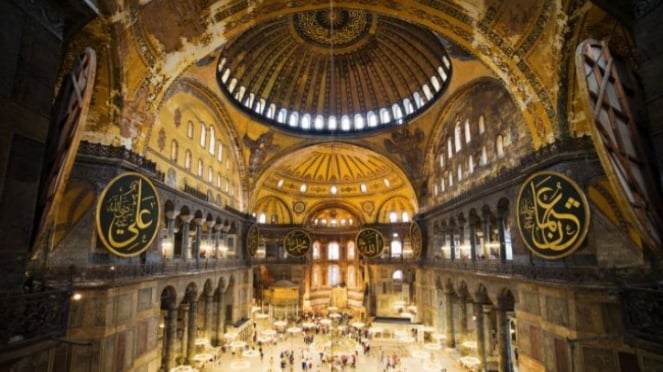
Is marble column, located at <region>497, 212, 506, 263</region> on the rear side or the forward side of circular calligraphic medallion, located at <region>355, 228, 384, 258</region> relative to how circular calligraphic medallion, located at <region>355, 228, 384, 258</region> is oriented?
on the forward side

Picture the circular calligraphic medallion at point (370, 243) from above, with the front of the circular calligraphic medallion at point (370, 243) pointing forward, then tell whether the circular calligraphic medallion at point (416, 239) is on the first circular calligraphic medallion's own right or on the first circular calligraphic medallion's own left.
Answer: on the first circular calligraphic medallion's own left

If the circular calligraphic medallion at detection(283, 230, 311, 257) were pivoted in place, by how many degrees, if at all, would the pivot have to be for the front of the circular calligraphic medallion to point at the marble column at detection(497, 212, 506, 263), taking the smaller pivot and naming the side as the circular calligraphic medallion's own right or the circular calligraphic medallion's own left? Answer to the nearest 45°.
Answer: approximately 45° to the circular calligraphic medallion's own left

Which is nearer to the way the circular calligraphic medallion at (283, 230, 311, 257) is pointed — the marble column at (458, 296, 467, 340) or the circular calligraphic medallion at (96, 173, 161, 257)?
the circular calligraphic medallion

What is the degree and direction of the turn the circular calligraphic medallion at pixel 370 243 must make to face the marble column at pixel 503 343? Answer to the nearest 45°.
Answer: approximately 45° to its left

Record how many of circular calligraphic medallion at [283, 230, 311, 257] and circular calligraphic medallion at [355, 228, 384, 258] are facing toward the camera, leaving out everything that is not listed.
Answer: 2

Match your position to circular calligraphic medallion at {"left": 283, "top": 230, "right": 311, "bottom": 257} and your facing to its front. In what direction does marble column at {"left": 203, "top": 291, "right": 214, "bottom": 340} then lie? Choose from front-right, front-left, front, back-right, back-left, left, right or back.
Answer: front-right

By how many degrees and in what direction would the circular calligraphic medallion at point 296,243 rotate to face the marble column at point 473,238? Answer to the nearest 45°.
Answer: approximately 45° to its left

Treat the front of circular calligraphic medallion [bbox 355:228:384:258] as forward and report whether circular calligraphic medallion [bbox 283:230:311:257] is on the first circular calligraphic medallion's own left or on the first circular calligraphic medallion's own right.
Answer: on the first circular calligraphic medallion's own right

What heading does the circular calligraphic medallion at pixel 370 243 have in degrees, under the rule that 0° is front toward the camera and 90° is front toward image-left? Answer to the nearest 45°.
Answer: approximately 0°

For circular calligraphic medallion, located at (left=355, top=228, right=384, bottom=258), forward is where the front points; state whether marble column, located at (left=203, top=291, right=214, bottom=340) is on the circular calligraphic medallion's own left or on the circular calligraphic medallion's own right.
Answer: on the circular calligraphic medallion's own right
